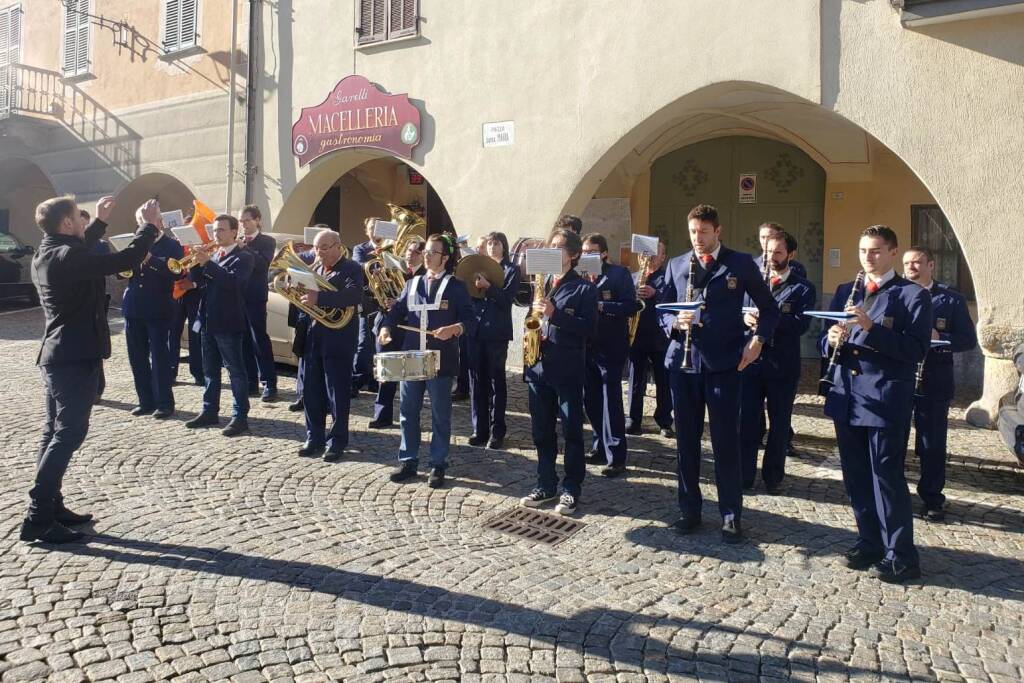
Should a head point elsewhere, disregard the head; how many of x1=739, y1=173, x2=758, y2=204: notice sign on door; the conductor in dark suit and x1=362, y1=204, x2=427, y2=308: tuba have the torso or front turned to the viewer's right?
1

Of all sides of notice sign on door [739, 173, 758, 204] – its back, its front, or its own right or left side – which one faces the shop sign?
right

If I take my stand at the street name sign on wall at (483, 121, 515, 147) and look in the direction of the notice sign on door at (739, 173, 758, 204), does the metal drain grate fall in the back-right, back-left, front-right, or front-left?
back-right

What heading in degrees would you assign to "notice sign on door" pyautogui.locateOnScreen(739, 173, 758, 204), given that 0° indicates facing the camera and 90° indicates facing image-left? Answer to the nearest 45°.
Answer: approximately 0°

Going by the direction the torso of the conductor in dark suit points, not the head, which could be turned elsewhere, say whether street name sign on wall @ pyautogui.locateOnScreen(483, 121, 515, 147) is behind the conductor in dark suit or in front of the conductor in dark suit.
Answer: in front

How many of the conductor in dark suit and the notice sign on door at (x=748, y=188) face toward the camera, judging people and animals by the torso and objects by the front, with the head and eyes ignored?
1

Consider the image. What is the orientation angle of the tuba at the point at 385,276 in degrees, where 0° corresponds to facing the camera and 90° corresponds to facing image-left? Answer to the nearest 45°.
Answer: approximately 45°

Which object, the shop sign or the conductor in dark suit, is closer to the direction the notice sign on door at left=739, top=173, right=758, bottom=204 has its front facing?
the conductor in dark suit

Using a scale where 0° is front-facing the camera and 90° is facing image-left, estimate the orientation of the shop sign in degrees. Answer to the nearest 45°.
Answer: approximately 45°

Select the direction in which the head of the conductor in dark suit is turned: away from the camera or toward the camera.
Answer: away from the camera

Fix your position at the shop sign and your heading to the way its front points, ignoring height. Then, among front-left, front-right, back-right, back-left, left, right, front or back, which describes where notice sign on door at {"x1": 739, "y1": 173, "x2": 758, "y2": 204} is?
back-left

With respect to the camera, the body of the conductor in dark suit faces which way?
to the viewer's right
